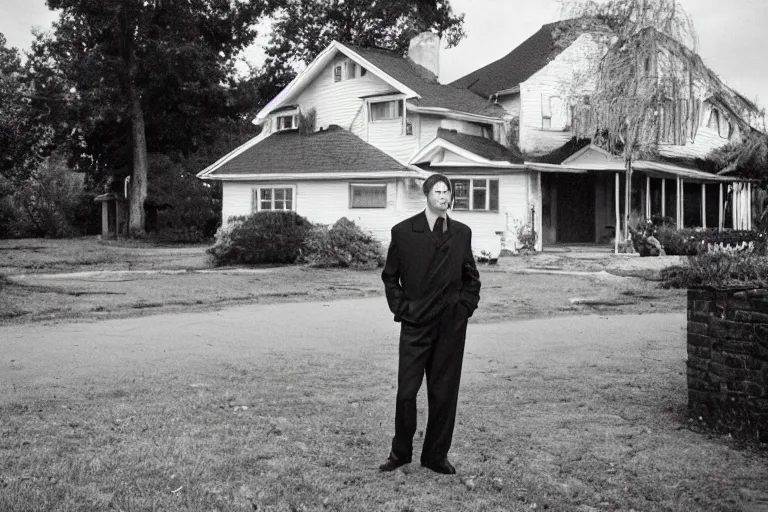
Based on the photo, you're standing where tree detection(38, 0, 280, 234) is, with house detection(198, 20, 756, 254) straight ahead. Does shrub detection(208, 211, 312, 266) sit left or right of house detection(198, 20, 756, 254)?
right

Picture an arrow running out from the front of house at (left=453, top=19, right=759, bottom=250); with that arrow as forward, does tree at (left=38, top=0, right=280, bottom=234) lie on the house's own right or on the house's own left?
on the house's own right

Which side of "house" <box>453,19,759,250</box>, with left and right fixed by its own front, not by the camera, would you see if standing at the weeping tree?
front

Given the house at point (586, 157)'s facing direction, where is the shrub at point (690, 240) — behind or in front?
in front

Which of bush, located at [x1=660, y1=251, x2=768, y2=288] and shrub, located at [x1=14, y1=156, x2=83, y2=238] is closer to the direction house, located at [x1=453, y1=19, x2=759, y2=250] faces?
the bush

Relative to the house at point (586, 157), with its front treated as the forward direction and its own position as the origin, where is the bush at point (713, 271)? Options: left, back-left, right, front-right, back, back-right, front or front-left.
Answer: front

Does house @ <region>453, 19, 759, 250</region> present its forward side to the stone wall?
yes

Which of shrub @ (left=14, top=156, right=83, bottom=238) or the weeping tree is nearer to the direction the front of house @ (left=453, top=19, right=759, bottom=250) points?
the weeping tree

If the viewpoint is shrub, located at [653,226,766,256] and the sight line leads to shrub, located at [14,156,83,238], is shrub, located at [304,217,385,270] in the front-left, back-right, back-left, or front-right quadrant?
front-left

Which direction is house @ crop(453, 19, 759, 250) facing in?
toward the camera

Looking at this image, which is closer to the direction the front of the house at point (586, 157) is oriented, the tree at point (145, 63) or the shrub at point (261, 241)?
the shrub

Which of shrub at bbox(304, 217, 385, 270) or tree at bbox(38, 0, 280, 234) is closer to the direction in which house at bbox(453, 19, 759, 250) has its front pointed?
the shrub

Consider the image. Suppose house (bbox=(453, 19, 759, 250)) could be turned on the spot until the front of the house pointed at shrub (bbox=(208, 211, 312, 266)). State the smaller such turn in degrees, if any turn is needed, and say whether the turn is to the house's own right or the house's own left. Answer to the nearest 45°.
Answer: approximately 45° to the house's own right
